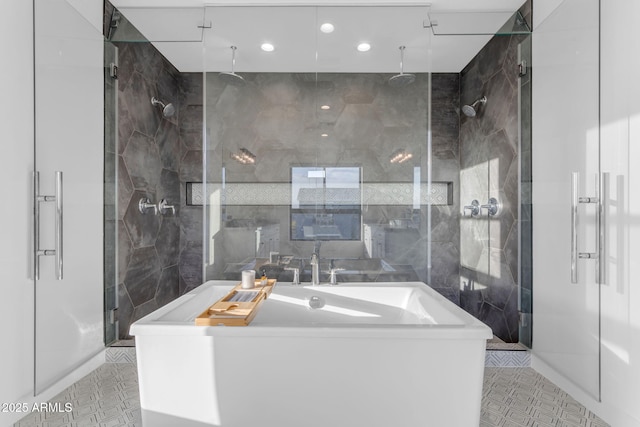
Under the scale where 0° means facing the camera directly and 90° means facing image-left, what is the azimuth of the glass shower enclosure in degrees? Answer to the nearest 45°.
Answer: approximately 0°
